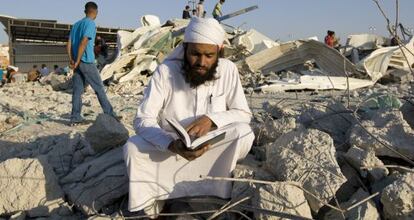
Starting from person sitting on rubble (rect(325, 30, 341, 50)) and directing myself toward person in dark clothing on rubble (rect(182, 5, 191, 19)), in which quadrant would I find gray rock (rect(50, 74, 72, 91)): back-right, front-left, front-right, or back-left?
front-left

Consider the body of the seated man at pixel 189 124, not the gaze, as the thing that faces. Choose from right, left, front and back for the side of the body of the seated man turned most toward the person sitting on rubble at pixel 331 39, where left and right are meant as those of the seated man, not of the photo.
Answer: back

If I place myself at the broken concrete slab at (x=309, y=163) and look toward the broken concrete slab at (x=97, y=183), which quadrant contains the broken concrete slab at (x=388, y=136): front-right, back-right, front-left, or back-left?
back-right

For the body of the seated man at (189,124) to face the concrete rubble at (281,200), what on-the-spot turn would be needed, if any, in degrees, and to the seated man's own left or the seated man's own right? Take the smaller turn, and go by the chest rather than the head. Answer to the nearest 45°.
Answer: approximately 45° to the seated man's own left

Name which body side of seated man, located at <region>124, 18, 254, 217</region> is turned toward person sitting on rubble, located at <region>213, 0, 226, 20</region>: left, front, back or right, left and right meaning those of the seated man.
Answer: back

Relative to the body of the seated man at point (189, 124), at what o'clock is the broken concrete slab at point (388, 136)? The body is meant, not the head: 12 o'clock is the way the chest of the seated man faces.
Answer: The broken concrete slab is roughly at 9 o'clock from the seated man.

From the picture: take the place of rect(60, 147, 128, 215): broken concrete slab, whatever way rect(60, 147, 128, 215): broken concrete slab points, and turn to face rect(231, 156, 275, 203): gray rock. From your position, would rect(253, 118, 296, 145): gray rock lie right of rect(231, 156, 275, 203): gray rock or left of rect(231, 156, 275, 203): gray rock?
left

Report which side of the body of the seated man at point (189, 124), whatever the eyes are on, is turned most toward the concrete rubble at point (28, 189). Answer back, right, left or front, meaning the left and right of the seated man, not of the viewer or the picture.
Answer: right

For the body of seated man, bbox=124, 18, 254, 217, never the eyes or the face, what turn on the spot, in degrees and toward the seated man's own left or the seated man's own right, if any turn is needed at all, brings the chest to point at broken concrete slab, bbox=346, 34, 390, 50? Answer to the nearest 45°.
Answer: approximately 135° to the seated man's own left

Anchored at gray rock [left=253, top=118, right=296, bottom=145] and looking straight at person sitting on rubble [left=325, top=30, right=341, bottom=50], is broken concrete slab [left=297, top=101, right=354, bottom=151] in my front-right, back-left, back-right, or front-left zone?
front-right

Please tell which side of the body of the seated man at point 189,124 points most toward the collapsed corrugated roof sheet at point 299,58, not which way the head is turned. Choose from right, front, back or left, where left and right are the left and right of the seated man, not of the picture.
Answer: back

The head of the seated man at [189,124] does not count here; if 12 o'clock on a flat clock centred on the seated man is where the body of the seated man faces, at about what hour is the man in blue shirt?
The man in blue shirt is roughly at 5 o'clock from the seated man.

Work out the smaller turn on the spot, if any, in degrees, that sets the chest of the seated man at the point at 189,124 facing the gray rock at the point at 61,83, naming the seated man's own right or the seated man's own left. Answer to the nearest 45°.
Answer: approximately 180°

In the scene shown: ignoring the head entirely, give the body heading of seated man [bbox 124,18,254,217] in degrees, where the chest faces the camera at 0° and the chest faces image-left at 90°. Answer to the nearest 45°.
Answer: approximately 0°

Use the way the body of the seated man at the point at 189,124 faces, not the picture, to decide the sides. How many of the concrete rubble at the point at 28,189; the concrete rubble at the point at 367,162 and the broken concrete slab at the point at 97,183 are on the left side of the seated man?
1

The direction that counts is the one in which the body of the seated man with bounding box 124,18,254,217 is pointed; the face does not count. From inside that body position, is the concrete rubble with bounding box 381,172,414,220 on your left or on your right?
on your left
